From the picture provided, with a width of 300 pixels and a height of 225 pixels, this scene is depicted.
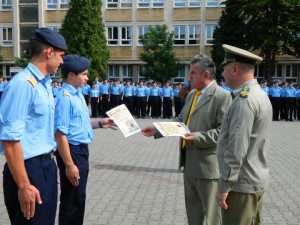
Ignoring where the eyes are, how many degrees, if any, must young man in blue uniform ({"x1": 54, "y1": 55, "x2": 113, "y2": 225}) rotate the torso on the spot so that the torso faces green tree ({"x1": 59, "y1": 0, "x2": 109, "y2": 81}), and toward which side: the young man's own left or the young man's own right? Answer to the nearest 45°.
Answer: approximately 90° to the young man's own left

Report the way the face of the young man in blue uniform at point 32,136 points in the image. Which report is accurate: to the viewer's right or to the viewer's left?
to the viewer's right

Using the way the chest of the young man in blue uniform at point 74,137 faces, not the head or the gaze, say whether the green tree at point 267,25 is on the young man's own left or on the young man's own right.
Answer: on the young man's own left

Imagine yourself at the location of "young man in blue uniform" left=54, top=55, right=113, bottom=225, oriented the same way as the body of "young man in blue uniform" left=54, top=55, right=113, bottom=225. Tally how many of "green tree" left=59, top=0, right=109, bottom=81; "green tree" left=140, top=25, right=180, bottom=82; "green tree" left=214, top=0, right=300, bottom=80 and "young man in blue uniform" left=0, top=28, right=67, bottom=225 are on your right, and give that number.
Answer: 1

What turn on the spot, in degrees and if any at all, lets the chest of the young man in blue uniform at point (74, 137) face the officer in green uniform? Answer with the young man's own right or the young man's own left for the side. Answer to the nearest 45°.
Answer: approximately 45° to the young man's own right

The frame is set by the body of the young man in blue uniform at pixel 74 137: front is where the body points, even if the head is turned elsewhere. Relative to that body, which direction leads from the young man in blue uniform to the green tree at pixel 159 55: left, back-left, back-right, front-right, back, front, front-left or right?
left

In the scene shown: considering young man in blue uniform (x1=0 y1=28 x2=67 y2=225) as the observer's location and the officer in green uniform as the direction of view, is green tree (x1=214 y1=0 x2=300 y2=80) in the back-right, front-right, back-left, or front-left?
front-left

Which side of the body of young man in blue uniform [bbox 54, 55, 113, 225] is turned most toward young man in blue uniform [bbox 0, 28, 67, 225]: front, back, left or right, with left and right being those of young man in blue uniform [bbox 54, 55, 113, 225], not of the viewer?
right

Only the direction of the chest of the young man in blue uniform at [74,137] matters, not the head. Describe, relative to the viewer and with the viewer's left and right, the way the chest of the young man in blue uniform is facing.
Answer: facing to the right of the viewer

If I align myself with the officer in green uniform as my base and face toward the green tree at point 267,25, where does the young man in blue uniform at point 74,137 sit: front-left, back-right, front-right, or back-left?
front-left
